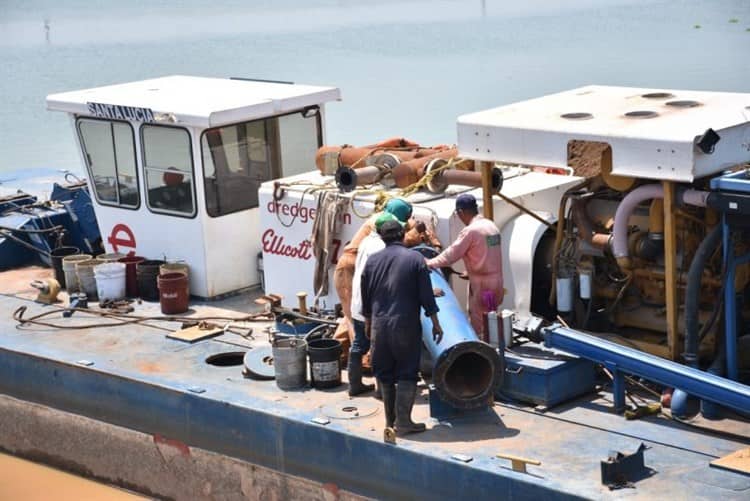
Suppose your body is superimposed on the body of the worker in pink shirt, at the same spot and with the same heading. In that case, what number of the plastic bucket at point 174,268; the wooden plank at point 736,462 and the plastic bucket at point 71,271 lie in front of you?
2

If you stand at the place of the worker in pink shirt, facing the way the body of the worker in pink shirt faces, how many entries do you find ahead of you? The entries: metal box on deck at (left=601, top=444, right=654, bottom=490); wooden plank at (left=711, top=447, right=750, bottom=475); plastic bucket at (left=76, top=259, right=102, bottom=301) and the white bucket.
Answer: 2

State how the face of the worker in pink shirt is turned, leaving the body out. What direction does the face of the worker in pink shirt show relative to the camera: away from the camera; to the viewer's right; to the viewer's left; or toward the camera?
to the viewer's left

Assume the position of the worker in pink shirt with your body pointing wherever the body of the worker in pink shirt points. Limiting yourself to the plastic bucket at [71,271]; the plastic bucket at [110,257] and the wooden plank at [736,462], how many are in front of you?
2

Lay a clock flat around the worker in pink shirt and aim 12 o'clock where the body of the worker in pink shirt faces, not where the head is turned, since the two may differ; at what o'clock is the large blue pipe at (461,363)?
The large blue pipe is roughly at 8 o'clock from the worker in pink shirt.

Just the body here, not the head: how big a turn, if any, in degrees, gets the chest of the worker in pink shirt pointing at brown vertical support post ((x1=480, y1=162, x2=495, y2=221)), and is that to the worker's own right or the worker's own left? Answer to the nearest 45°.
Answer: approximately 45° to the worker's own right

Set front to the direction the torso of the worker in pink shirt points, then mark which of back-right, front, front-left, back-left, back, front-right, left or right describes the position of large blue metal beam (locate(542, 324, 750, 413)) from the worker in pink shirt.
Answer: back

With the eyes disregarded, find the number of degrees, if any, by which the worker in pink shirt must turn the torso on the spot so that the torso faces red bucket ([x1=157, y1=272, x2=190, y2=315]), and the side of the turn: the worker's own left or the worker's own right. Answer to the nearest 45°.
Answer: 0° — they already face it

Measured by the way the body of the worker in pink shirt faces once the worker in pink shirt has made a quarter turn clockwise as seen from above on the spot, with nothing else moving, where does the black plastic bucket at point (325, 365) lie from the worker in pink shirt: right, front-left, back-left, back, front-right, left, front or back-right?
back-left

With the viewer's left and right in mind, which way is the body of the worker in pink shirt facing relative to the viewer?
facing away from the viewer and to the left of the viewer

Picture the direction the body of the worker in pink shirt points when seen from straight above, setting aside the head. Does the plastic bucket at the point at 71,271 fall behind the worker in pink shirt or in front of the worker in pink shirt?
in front

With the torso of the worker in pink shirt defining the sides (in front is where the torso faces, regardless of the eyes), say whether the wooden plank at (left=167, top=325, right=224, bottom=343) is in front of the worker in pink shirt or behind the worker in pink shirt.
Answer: in front

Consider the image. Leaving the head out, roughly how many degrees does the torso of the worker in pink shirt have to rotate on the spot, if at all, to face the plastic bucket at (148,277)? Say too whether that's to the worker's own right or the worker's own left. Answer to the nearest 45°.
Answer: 0° — they already face it

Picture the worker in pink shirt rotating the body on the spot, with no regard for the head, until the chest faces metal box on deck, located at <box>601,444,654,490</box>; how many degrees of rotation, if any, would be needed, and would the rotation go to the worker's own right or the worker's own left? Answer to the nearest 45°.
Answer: approximately 180°

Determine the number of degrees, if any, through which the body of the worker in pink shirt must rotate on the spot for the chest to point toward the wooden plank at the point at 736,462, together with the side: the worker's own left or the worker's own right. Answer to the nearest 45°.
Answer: approximately 180°
